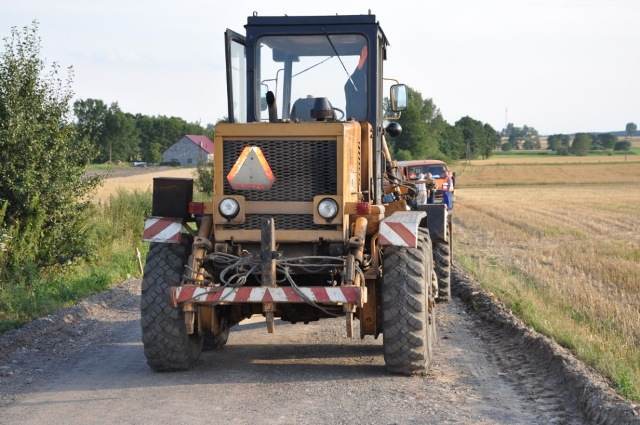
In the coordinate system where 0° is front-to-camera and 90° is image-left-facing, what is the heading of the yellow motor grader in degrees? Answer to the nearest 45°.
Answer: approximately 180°

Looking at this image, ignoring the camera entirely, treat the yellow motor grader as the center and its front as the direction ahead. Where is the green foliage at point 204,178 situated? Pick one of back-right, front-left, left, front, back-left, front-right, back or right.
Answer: front
